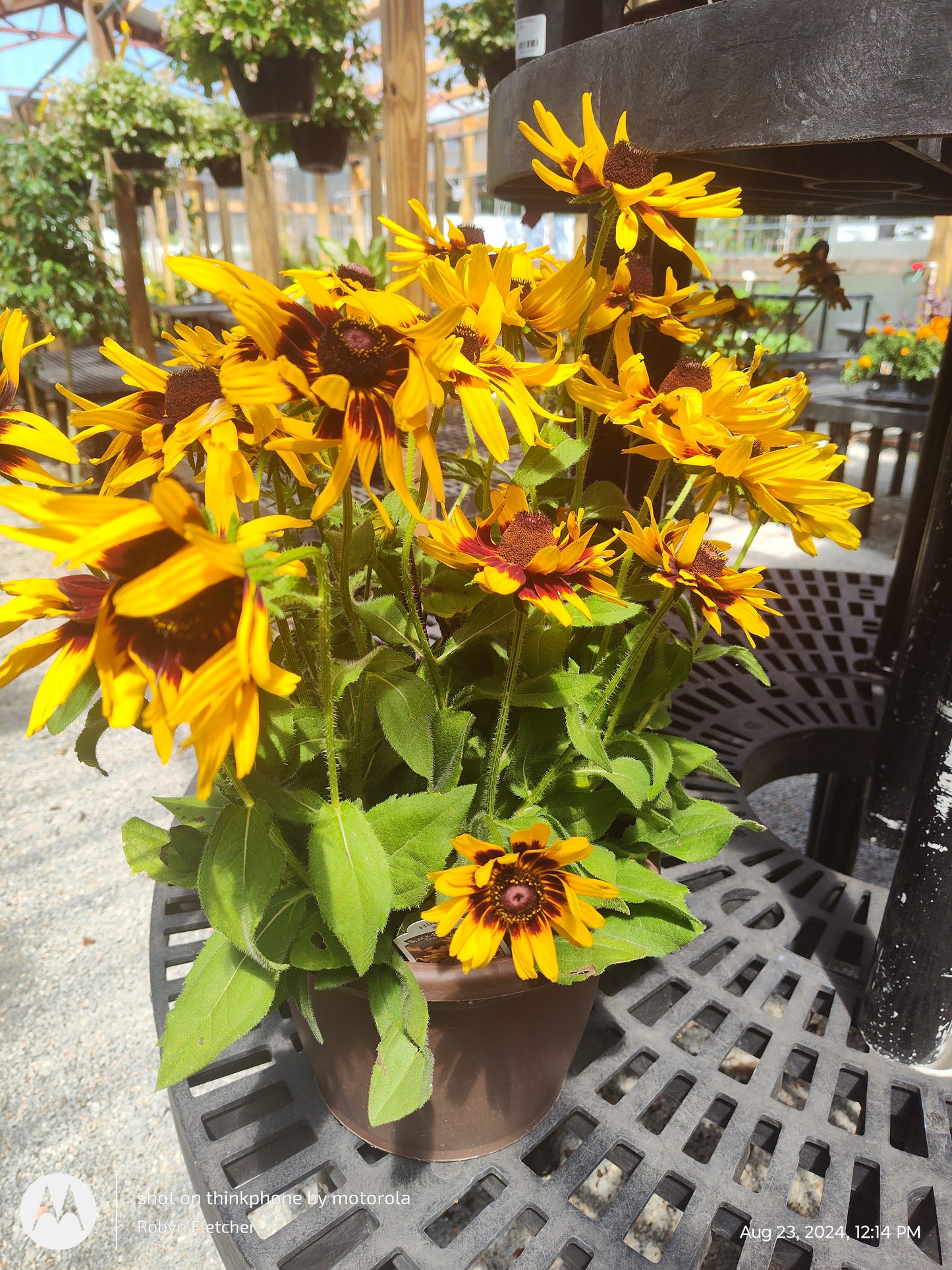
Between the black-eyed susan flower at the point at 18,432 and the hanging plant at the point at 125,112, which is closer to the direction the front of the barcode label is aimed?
the black-eyed susan flower

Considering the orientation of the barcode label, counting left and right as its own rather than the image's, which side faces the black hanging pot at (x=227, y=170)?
back

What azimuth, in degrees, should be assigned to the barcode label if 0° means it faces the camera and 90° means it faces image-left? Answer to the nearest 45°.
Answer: approximately 0°

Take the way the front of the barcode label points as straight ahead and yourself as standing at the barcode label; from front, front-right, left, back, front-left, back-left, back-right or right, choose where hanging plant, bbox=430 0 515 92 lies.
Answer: back

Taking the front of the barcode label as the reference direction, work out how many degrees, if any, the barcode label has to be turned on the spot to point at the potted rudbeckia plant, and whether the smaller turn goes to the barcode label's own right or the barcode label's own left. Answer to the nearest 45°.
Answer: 0° — it already faces it

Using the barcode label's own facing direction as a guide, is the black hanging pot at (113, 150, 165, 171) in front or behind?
behind

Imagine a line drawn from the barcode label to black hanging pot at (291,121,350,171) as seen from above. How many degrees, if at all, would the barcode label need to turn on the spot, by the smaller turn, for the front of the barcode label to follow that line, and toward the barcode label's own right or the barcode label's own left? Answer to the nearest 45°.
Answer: approximately 180°
